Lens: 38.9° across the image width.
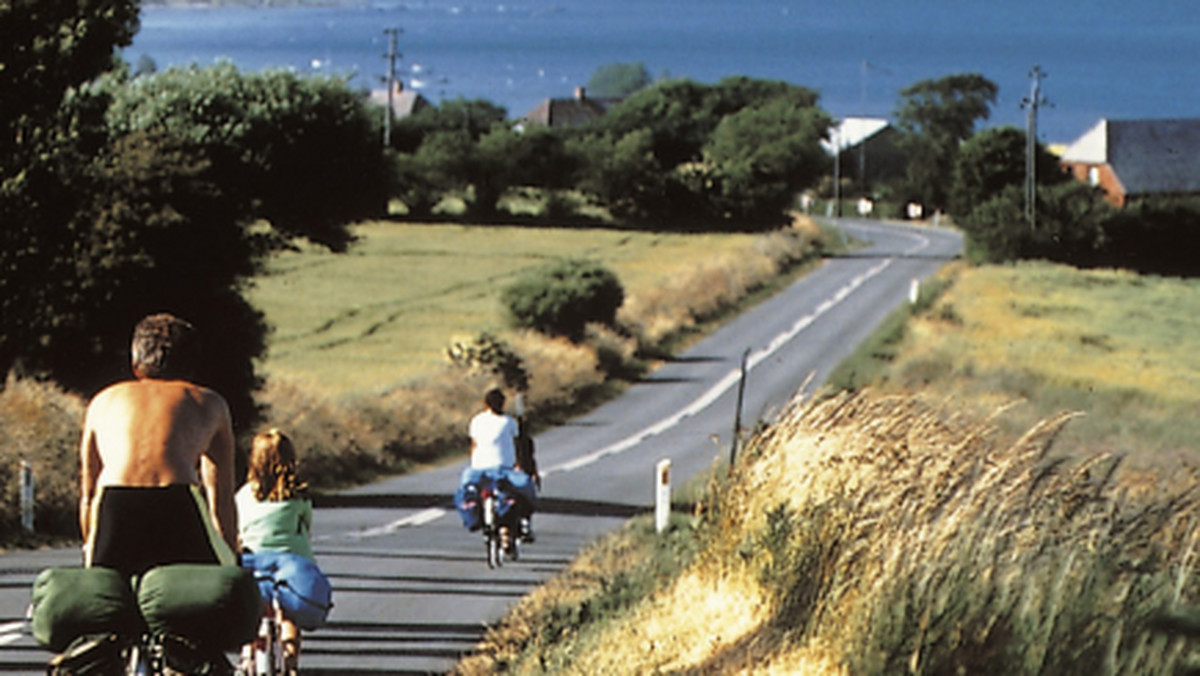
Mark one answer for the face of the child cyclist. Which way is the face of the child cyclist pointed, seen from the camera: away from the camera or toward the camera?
away from the camera

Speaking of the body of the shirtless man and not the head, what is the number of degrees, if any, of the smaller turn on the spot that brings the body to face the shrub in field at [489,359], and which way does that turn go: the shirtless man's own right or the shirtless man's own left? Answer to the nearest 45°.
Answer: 0° — they already face it

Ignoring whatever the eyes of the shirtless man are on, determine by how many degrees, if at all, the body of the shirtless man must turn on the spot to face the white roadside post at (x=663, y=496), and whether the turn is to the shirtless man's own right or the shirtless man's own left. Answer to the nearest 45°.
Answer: approximately 45° to the shirtless man's own right

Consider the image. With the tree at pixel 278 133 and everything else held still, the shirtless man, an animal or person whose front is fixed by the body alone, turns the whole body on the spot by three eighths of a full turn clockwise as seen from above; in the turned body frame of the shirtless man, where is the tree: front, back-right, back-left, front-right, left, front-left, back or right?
back-left

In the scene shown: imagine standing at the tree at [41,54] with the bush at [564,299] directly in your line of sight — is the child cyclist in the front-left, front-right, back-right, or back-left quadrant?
back-right

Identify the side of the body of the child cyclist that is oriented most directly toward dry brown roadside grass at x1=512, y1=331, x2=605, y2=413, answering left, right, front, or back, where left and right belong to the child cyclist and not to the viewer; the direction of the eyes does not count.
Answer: front

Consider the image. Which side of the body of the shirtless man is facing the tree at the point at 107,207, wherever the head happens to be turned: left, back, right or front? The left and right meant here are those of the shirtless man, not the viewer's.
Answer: front

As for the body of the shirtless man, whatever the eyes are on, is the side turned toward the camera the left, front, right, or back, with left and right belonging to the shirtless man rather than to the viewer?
back

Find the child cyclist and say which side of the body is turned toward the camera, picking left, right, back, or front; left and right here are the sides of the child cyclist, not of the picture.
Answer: back

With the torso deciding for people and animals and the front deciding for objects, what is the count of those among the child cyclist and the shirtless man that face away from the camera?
2
